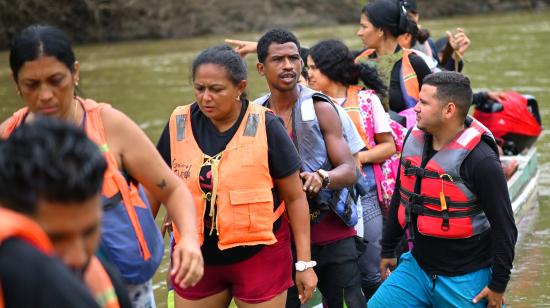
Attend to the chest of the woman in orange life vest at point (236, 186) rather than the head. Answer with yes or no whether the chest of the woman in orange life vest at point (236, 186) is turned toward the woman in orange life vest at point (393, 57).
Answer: no

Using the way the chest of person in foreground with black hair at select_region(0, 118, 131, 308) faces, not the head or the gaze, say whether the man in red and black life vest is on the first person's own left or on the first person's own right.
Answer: on the first person's own left

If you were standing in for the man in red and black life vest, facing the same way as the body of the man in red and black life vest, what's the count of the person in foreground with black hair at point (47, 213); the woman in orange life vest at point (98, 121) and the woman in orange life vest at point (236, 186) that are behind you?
0

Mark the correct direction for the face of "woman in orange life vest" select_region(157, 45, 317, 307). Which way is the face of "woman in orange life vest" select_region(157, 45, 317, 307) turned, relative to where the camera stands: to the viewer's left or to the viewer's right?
to the viewer's left

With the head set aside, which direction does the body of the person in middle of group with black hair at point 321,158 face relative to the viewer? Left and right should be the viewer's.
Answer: facing the viewer and to the left of the viewer

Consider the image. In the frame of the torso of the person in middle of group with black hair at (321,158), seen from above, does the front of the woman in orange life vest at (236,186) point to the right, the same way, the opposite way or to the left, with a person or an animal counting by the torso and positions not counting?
the same way

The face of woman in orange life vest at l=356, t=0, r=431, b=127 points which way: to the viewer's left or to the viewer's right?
to the viewer's left

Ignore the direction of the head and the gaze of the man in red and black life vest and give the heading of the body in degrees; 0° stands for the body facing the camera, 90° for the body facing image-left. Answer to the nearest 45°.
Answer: approximately 45°

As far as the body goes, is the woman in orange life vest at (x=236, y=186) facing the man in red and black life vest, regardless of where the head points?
no

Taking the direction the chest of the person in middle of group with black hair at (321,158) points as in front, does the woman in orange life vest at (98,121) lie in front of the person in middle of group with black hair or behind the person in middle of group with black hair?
in front

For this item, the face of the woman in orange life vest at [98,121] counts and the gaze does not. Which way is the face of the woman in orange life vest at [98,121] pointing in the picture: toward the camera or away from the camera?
toward the camera

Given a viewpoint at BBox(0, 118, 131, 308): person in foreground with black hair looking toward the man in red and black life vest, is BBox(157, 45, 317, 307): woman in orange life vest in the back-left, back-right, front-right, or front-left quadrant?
front-left

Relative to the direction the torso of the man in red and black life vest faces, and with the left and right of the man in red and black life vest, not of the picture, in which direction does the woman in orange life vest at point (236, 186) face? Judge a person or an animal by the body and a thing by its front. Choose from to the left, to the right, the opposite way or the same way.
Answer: the same way

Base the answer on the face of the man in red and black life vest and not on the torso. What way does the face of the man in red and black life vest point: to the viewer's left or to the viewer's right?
to the viewer's left
